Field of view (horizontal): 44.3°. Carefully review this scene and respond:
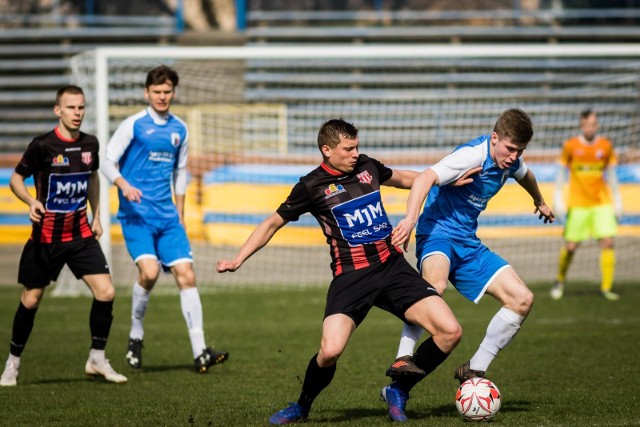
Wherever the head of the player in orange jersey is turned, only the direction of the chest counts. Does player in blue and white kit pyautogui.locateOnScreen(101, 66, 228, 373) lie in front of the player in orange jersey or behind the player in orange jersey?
in front

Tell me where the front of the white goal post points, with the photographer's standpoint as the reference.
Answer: facing the viewer

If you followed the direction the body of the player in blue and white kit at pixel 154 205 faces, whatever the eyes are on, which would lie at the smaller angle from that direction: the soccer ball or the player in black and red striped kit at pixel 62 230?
the soccer ball

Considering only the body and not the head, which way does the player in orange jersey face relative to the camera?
toward the camera

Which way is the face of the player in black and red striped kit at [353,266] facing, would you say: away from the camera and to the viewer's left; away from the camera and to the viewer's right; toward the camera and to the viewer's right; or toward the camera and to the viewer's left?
toward the camera and to the viewer's right

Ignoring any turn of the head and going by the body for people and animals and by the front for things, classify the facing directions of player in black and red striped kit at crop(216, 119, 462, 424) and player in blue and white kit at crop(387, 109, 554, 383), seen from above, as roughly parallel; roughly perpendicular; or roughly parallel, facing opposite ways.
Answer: roughly parallel

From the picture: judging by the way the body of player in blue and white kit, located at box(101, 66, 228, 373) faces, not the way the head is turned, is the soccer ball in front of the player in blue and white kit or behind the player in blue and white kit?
in front

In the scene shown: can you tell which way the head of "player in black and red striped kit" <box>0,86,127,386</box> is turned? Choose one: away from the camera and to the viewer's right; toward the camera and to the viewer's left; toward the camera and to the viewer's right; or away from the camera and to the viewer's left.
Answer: toward the camera and to the viewer's right

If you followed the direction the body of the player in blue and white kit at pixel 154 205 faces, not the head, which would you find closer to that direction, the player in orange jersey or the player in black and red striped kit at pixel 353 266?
the player in black and red striped kit

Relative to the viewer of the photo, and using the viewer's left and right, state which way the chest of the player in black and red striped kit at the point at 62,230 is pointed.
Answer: facing the viewer and to the right of the viewer

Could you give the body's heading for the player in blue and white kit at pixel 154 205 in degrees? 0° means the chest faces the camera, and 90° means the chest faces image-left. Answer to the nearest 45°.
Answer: approximately 315°

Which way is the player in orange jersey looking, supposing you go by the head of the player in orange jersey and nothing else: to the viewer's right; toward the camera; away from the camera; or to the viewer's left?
toward the camera
